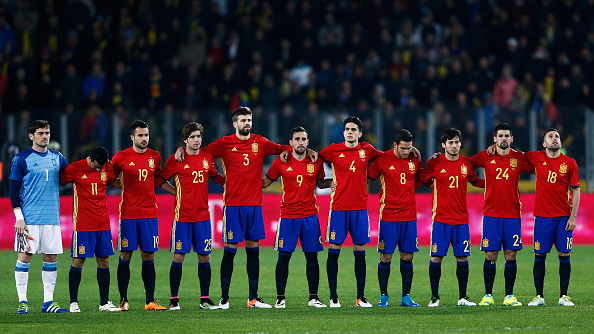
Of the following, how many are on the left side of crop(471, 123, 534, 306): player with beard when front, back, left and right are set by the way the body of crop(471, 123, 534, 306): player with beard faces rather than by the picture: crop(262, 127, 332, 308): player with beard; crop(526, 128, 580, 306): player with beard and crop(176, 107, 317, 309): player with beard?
1

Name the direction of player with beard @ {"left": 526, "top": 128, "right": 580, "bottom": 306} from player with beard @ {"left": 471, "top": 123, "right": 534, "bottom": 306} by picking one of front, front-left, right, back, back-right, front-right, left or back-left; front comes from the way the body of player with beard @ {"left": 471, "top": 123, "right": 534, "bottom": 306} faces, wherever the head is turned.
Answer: left

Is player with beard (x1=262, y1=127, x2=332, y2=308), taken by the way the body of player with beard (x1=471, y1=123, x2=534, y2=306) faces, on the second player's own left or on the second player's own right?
on the second player's own right

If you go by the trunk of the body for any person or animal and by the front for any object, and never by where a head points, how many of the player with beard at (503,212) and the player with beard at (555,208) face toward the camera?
2

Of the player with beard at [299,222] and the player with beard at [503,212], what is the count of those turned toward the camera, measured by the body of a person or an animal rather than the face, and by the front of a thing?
2

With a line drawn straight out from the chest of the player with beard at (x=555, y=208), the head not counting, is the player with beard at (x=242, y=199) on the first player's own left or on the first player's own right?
on the first player's own right

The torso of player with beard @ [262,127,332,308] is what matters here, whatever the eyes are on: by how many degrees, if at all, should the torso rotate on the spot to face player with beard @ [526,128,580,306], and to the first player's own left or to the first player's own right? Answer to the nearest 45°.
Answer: approximately 90° to the first player's own left

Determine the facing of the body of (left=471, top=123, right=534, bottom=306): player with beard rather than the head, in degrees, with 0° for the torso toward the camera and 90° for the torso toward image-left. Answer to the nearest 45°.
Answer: approximately 0°

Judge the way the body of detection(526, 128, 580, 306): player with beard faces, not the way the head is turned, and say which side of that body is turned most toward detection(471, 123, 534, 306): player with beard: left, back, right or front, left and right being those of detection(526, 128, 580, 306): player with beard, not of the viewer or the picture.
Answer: right
